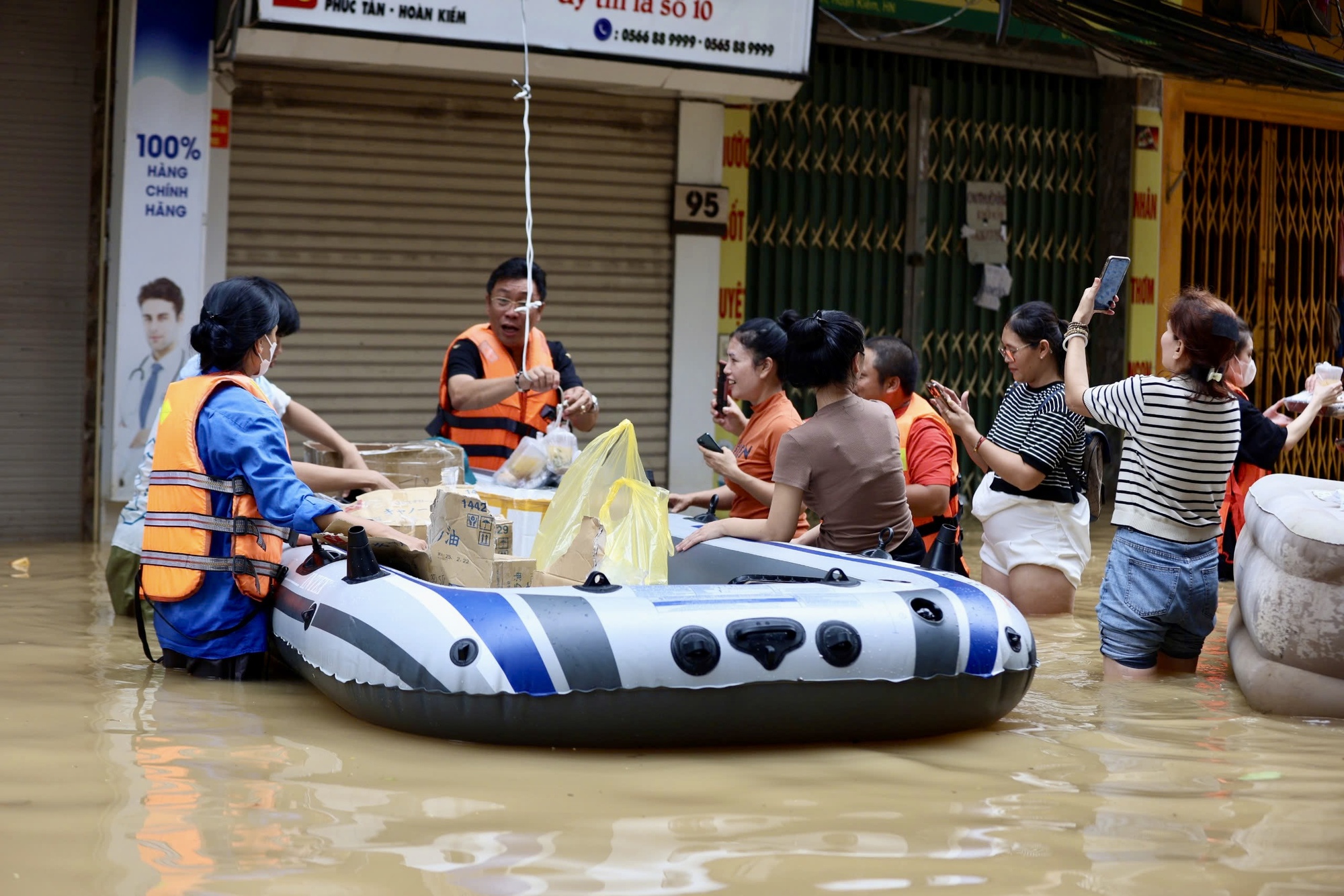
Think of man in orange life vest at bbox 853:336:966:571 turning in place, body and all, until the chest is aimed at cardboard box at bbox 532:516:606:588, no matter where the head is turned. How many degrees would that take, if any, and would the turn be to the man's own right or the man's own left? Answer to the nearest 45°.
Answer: approximately 45° to the man's own left

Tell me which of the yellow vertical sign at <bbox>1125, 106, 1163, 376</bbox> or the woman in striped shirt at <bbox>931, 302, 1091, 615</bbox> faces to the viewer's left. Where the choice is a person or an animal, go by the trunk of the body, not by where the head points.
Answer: the woman in striped shirt

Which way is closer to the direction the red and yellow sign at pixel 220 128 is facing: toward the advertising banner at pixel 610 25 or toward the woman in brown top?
the woman in brown top

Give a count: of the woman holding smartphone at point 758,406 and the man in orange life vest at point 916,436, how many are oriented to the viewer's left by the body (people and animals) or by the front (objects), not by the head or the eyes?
2

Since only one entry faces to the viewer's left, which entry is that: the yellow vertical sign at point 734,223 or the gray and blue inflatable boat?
the gray and blue inflatable boat

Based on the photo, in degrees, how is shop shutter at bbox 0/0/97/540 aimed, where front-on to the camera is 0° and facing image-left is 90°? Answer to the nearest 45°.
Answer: approximately 0°

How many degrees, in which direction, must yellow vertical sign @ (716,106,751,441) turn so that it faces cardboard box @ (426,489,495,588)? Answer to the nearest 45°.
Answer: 0° — it already faces it

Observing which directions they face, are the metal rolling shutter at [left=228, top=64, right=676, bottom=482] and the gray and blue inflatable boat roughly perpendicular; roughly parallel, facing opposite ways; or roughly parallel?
roughly perpendicular

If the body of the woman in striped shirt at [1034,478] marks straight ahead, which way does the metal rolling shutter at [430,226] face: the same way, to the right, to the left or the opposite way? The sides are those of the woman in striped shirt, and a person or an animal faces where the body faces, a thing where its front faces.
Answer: to the left

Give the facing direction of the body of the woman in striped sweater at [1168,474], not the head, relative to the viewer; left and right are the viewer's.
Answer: facing away from the viewer and to the left of the viewer
